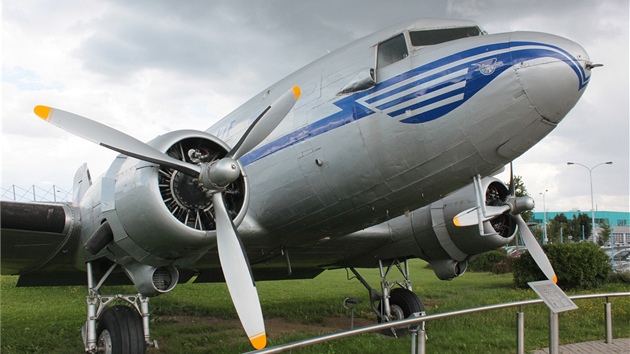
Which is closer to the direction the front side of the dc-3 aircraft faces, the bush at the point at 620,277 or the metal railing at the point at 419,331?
the metal railing

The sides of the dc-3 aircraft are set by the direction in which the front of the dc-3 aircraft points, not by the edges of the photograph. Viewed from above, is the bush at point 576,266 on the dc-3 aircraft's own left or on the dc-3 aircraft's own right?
on the dc-3 aircraft's own left

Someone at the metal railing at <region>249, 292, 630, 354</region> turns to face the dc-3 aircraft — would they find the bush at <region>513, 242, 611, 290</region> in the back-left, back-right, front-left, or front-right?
front-right

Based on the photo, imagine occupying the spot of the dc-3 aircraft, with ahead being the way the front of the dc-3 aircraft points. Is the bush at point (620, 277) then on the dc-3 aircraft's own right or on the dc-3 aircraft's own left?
on the dc-3 aircraft's own left

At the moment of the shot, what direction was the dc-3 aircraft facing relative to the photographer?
facing the viewer and to the right of the viewer

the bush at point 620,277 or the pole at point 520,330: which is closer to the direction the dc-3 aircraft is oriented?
the pole

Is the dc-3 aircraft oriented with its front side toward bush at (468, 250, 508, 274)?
no

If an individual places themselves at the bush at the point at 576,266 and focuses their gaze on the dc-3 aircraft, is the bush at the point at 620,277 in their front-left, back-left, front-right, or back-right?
back-left

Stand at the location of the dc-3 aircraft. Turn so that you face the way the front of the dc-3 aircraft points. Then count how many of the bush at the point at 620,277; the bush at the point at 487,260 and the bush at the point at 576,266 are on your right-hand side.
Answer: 0
